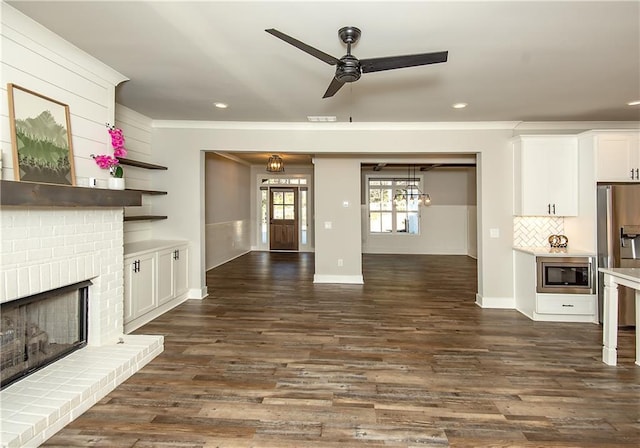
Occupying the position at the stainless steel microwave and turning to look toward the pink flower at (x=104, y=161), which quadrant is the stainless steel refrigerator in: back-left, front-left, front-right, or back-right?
back-left

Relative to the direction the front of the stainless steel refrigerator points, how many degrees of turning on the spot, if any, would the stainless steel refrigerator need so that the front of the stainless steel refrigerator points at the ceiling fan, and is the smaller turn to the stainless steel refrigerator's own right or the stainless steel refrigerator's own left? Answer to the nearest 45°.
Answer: approximately 45° to the stainless steel refrigerator's own right

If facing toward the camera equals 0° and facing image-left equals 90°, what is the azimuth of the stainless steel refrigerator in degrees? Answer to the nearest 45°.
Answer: approximately 315°

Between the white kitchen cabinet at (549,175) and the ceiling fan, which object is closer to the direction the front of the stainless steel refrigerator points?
the ceiling fan

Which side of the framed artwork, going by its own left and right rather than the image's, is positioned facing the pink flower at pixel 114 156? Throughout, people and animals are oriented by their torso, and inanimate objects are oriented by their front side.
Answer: left
